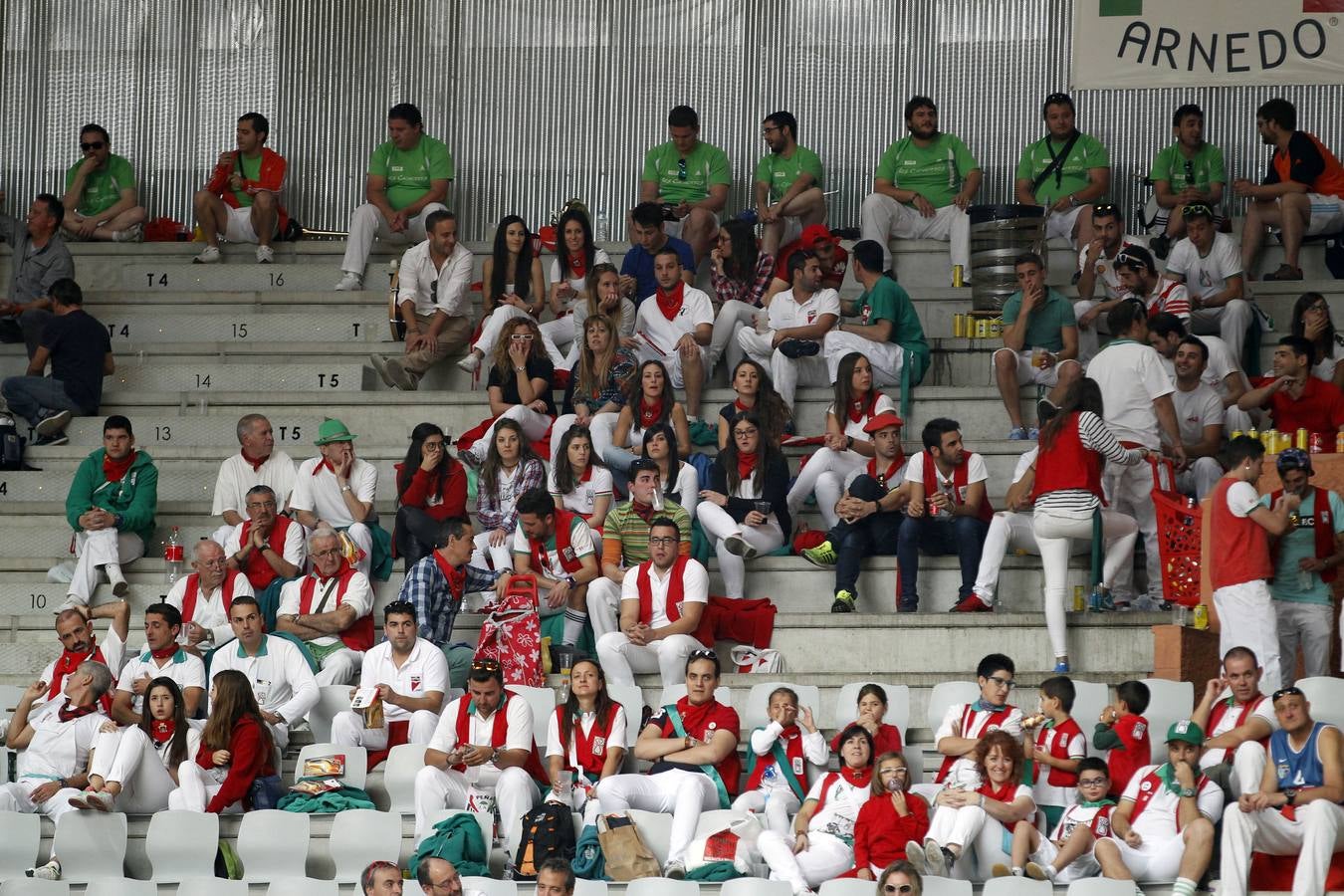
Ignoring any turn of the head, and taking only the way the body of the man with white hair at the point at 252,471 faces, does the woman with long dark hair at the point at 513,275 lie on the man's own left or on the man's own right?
on the man's own left

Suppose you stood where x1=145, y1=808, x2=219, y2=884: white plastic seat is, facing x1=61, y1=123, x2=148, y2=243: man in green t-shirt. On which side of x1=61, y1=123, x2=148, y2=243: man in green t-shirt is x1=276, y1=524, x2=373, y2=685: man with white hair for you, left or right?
right

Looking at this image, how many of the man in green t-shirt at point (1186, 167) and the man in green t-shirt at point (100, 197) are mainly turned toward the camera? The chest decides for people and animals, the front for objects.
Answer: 2

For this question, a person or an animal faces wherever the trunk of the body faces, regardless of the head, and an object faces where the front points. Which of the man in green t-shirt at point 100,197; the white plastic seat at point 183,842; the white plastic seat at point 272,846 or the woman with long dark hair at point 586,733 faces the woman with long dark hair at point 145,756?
the man in green t-shirt

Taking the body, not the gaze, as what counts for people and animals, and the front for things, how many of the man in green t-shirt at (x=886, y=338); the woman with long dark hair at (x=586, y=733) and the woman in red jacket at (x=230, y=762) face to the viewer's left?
2

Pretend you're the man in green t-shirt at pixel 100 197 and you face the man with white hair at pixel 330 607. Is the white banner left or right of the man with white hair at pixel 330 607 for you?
left

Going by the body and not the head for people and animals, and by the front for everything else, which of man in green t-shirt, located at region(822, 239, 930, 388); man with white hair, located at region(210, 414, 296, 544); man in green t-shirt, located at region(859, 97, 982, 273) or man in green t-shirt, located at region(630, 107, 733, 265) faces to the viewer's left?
man in green t-shirt, located at region(822, 239, 930, 388)

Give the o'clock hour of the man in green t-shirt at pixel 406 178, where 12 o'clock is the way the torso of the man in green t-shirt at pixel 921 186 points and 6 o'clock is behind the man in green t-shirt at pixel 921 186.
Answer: the man in green t-shirt at pixel 406 178 is roughly at 3 o'clock from the man in green t-shirt at pixel 921 186.

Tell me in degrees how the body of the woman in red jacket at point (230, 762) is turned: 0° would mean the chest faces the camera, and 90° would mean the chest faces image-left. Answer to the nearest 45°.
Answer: approximately 90°
